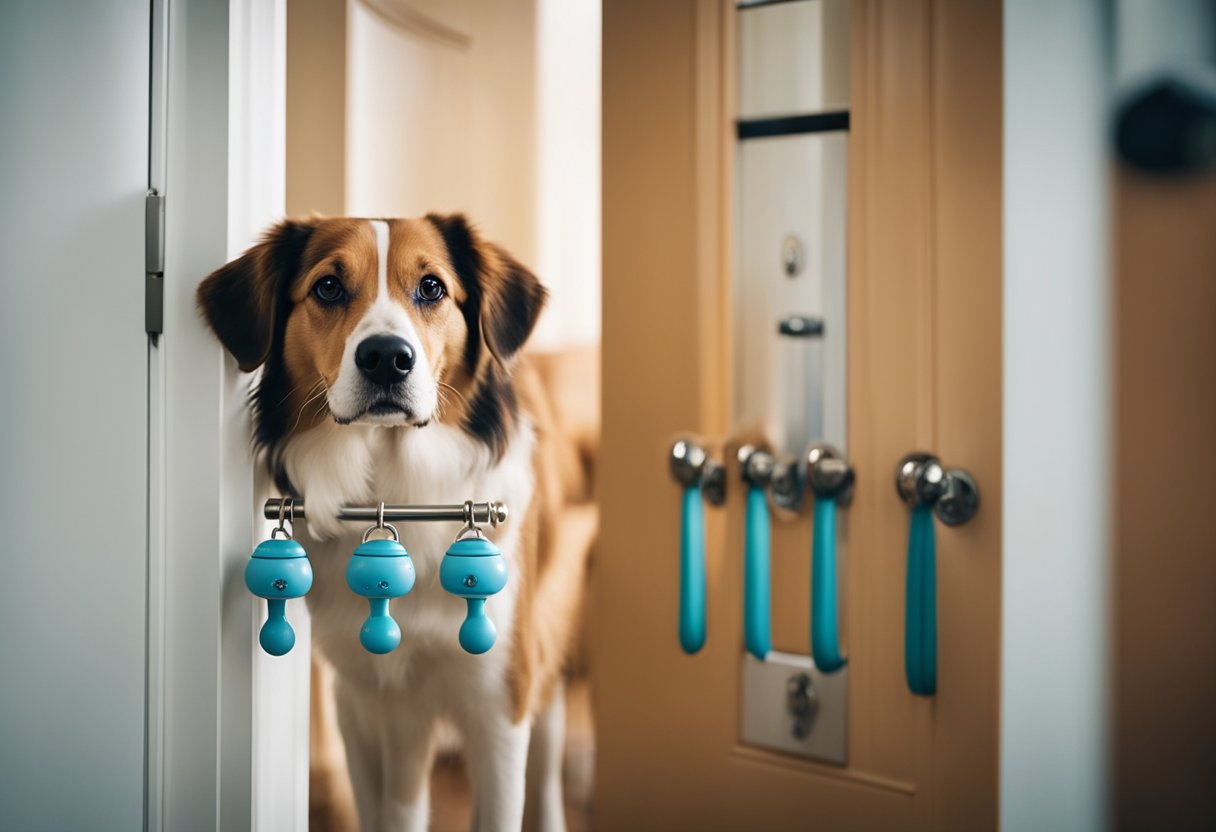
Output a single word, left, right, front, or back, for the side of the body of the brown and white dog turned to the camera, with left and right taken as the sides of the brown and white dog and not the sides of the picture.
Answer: front
